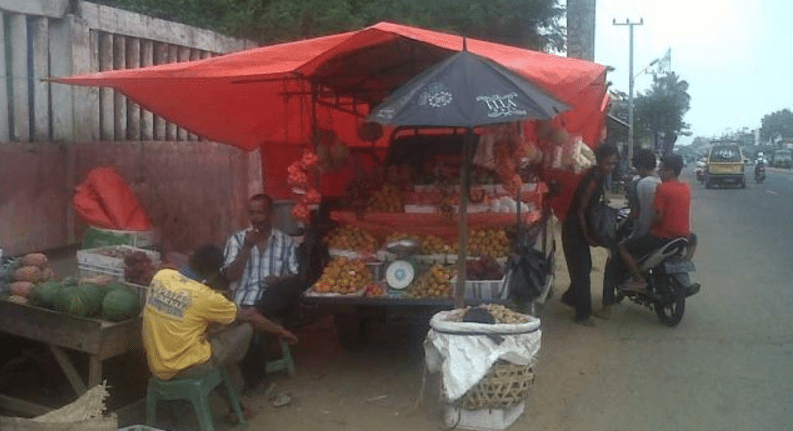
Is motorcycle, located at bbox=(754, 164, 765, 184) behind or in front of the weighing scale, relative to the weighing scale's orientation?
behind

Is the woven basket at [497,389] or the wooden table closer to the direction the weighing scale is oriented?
the woven basket

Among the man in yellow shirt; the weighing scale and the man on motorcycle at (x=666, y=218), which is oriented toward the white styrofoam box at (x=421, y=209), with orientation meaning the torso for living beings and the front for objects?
the man in yellow shirt

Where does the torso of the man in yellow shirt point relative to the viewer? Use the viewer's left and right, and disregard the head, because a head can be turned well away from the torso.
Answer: facing away from the viewer and to the right of the viewer

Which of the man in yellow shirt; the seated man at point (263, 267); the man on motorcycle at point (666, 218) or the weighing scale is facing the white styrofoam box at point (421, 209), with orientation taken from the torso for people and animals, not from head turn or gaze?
the man in yellow shirt

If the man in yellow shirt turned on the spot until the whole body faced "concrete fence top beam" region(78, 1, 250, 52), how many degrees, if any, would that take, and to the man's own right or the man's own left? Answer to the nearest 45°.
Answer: approximately 45° to the man's own left

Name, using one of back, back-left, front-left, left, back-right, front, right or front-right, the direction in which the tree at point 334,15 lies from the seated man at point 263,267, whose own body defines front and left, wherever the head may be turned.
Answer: back

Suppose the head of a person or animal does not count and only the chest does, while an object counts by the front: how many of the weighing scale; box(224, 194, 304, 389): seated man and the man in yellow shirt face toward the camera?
2

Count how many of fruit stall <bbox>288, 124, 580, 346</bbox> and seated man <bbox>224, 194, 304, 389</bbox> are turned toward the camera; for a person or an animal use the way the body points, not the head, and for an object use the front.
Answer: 2

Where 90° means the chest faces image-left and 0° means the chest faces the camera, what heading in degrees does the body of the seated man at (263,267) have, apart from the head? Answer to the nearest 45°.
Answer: approximately 0°

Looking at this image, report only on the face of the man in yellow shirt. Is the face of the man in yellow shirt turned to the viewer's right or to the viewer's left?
to the viewer's right

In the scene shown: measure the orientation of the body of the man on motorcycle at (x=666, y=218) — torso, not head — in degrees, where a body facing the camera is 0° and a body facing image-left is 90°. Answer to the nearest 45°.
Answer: approximately 135°
